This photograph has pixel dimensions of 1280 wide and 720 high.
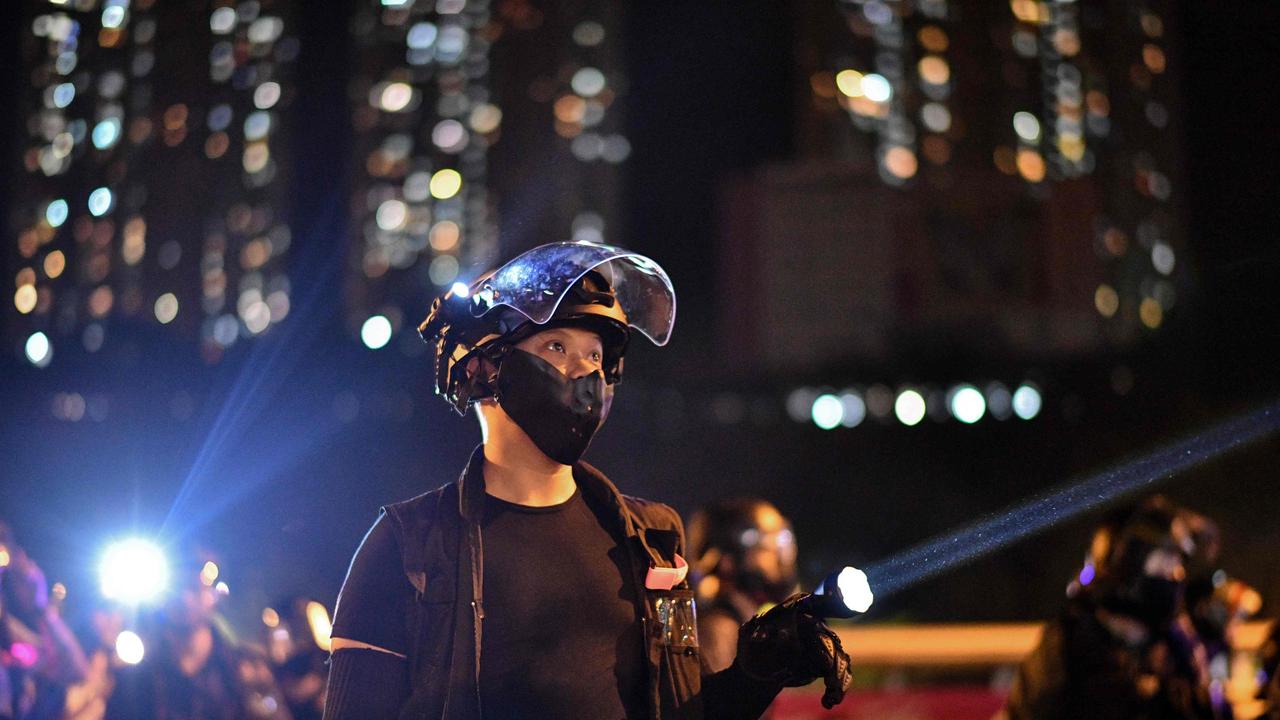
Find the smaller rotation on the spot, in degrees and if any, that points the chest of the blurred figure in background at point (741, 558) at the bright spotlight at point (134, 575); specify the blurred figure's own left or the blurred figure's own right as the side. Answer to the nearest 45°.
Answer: approximately 135° to the blurred figure's own right

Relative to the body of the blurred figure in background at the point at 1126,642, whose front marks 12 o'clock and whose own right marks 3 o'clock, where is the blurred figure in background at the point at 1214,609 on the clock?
the blurred figure in background at the point at 1214,609 is roughly at 8 o'clock from the blurred figure in background at the point at 1126,642.

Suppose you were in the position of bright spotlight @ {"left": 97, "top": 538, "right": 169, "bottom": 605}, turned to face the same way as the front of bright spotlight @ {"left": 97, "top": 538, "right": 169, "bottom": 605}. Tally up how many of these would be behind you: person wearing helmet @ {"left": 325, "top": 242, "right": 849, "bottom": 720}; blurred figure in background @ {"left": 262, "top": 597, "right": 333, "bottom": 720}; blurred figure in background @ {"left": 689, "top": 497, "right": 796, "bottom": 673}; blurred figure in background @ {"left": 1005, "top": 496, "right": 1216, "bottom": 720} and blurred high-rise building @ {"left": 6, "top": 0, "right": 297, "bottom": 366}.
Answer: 1

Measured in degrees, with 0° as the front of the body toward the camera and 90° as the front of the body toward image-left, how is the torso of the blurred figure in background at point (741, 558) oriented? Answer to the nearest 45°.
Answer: approximately 315°

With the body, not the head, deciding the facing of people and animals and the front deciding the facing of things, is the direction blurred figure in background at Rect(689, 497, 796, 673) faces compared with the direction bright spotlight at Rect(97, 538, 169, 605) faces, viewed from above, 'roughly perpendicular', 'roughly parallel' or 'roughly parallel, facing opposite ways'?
roughly parallel

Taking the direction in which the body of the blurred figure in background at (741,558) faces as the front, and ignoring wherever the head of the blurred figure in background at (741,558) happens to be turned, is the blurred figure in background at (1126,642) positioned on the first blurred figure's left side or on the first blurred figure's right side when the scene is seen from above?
on the first blurred figure's left side

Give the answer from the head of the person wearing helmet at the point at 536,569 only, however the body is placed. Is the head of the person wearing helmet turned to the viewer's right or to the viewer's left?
to the viewer's right

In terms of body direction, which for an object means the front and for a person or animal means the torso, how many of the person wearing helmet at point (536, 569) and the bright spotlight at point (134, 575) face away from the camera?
0

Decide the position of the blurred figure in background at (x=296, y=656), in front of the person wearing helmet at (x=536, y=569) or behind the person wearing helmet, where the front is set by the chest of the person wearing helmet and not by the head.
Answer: behind

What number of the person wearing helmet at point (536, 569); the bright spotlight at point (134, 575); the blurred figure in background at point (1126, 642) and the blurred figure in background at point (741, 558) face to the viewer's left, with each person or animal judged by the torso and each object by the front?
0

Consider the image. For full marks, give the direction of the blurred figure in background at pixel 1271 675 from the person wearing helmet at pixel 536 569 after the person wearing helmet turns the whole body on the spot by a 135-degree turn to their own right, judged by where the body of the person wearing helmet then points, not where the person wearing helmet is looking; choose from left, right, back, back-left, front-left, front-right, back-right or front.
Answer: back-right

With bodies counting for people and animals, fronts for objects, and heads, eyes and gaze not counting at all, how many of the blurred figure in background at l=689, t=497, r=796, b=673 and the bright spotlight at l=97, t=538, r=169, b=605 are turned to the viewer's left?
0

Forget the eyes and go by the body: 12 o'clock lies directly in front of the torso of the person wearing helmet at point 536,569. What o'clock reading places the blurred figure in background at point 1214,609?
The blurred figure in background is roughly at 9 o'clock from the person wearing helmet.

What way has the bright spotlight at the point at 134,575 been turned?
toward the camera

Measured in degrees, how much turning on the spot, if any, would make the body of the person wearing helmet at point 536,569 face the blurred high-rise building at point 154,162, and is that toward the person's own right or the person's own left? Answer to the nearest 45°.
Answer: approximately 135° to the person's own left

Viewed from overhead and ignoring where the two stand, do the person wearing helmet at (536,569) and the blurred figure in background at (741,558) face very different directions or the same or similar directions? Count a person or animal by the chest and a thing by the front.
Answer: same or similar directions
